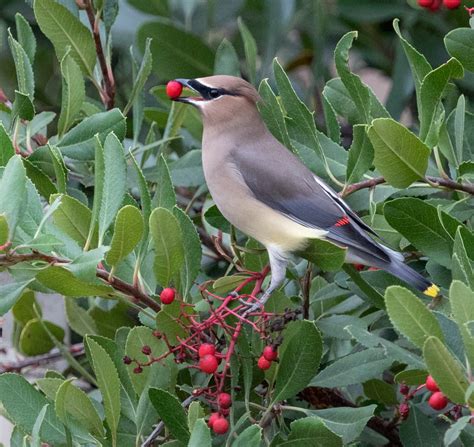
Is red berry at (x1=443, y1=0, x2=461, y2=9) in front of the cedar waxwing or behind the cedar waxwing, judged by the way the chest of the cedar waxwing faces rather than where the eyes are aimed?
behind

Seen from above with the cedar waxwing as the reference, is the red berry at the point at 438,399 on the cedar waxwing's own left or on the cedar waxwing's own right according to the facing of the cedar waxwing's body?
on the cedar waxwing's own left

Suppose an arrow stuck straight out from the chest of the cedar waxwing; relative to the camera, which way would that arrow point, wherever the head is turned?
to the viewer's left

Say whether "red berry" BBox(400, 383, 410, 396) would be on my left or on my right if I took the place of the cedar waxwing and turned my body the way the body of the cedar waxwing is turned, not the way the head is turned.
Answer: on my left
